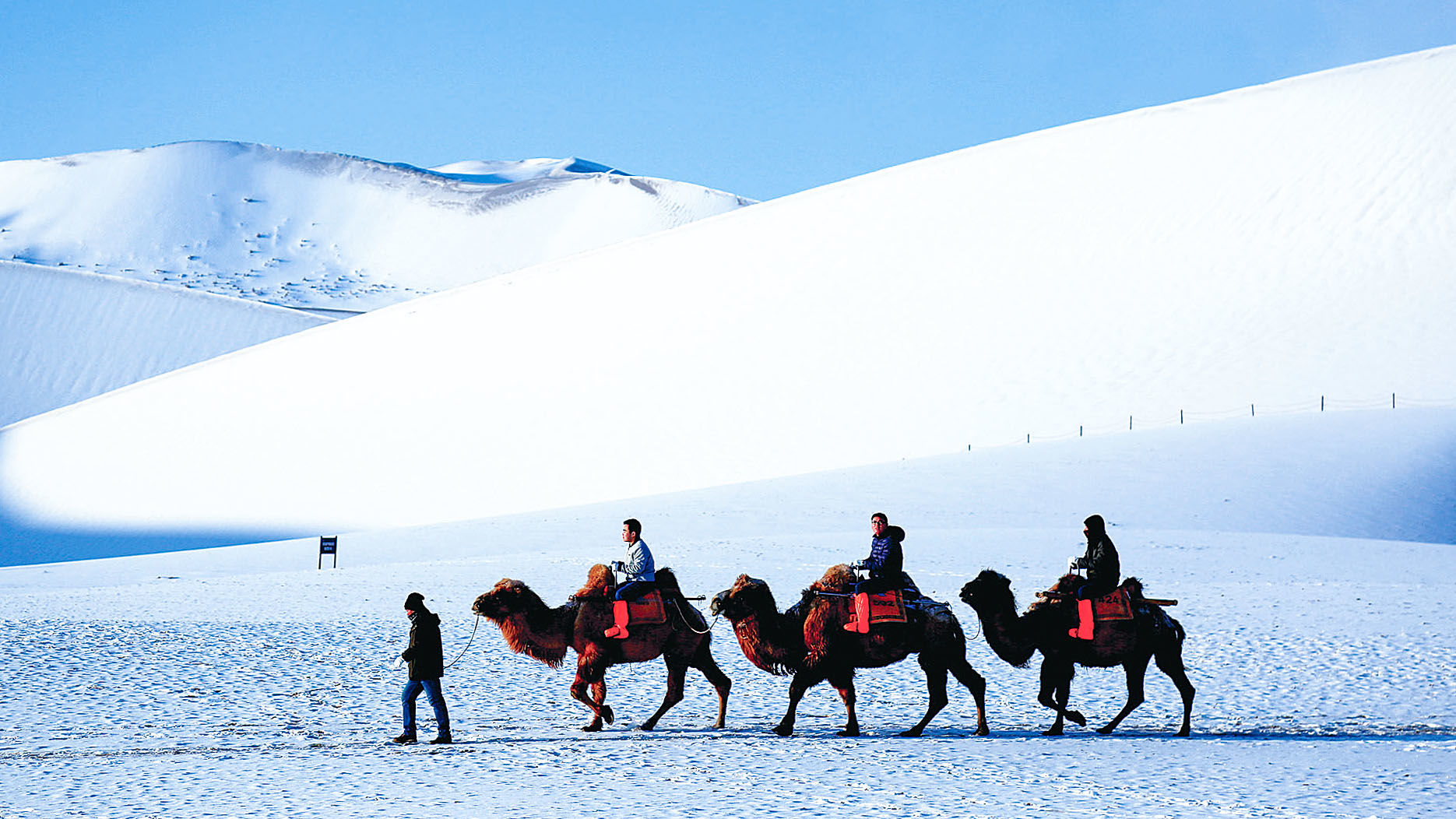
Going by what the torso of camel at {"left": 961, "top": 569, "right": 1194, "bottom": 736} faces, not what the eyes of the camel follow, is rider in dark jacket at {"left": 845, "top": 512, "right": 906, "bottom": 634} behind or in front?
in front

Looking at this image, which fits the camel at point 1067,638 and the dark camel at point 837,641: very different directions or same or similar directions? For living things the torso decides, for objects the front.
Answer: same or similar directions

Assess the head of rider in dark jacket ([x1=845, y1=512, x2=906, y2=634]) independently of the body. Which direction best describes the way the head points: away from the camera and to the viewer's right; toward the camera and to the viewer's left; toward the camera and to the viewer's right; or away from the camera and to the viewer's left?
toward the camera and to the viewer's left

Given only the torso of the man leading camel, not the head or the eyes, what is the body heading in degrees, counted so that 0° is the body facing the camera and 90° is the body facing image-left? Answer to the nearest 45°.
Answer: approximately 90°

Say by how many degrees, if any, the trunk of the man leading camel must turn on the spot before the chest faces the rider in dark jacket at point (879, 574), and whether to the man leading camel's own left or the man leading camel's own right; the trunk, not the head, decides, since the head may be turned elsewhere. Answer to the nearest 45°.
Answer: approximately 180°

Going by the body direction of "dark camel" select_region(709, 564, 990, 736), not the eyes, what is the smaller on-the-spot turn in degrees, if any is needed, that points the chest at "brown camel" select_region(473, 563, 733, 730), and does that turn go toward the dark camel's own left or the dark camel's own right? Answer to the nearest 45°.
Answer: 0° — it already faces it

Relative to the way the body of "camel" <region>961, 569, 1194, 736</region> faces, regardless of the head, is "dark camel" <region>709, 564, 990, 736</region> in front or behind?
in front

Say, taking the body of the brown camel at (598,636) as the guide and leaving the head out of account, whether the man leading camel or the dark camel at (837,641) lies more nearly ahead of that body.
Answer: the man leading camel

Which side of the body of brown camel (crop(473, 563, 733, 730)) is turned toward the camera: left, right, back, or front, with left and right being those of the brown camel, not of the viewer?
left

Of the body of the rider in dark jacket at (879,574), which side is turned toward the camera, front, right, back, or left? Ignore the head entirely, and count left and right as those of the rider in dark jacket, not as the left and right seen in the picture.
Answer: left

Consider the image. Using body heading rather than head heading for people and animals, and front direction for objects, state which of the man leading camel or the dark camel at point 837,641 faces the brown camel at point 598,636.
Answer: the dark camel

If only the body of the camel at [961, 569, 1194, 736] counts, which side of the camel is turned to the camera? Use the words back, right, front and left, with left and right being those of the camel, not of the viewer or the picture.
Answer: left

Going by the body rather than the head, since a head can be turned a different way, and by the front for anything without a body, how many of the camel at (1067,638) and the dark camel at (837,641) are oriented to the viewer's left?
2

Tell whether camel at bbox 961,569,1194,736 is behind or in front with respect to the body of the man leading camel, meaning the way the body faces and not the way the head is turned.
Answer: behind

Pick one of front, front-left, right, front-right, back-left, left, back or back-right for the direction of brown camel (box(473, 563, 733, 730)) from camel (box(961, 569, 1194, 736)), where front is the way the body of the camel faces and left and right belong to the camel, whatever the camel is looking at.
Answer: front

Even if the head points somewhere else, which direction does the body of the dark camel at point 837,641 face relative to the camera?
to the viewer's left

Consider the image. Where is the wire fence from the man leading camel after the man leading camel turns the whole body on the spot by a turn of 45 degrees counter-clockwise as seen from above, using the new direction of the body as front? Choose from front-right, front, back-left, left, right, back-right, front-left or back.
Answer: back
